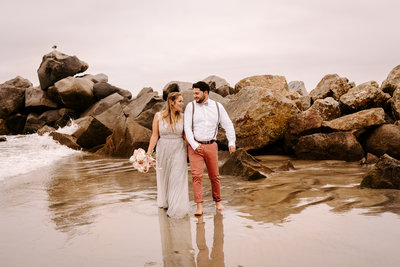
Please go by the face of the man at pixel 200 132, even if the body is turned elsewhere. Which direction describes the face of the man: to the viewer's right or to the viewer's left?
to the viewer's left

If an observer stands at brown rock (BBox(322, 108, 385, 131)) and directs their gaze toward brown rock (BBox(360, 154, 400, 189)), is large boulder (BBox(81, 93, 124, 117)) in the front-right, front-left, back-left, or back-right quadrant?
back-right

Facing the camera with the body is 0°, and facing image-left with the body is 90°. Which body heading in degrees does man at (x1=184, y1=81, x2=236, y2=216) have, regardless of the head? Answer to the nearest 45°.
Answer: approximately 0°

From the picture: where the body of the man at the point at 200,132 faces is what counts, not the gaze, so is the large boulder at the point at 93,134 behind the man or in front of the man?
behind

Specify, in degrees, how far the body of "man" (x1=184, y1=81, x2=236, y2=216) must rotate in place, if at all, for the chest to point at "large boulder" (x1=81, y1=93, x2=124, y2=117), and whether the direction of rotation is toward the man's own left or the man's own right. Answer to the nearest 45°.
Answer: approximately 180°

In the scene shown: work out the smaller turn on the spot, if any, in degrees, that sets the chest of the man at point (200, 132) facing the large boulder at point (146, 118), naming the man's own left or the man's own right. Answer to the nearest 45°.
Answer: approximately 180°

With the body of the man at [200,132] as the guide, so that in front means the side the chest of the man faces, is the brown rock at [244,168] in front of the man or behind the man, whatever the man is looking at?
behind
